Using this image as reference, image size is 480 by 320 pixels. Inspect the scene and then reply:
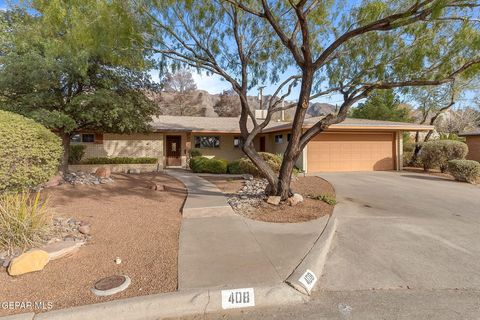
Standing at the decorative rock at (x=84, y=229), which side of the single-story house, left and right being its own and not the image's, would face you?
front

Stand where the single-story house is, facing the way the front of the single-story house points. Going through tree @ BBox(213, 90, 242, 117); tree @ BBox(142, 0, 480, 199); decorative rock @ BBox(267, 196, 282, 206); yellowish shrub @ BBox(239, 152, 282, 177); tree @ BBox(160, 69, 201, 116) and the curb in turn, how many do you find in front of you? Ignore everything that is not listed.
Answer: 4

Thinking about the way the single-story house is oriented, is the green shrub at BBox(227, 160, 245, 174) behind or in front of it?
in front

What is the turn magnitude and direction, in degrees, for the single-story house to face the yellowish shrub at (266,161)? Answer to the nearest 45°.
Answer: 0° — it already faces it

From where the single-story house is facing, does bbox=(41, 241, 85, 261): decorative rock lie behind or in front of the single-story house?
in front

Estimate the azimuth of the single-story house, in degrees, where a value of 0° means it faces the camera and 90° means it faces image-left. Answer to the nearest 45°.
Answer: approximately 0°

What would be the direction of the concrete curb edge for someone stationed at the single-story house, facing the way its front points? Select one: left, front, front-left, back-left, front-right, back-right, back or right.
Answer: front

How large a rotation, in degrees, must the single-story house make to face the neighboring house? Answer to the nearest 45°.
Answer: approximately 90° to its left

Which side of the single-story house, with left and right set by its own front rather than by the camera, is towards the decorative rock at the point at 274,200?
front

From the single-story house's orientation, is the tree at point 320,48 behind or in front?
in front

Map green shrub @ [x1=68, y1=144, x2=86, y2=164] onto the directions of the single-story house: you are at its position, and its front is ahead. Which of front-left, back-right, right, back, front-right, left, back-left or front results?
right

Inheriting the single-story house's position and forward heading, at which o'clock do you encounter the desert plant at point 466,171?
The desert plant is roughly at 10 o'clock from the single-story house.

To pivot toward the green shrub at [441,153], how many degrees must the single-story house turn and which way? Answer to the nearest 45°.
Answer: approximately 90° to its left
